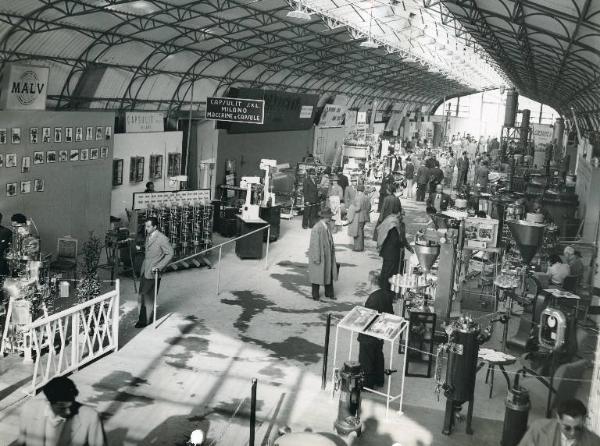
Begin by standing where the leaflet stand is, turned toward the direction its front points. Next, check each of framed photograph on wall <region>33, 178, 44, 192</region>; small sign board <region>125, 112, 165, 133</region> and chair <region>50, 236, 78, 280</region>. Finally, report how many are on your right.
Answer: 3

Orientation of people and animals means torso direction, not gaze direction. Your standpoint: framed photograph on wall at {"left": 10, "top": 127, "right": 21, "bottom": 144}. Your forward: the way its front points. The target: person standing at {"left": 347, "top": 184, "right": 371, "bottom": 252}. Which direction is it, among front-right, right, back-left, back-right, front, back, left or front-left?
front-left

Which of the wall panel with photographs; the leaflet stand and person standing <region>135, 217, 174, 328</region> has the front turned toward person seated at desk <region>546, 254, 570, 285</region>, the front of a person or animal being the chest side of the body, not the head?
the wall panel with photographs

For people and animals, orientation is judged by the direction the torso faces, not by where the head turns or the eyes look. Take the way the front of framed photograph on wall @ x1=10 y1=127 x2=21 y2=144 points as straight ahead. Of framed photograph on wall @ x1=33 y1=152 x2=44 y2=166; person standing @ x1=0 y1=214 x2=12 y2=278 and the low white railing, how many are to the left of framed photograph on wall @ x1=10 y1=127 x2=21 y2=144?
1

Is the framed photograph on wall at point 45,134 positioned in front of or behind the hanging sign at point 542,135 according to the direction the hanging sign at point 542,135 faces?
in front

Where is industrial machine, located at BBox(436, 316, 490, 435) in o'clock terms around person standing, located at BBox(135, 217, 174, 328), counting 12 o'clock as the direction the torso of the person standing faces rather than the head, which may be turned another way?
The industrial machine is roughly at 9 o'clock from the person standing.

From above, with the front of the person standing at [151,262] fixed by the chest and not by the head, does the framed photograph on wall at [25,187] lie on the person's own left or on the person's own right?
on the person's own right

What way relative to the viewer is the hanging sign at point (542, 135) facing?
toward the camera

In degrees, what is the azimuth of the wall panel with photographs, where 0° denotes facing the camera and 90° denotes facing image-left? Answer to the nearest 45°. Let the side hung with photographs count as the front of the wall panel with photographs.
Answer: approximately 315°

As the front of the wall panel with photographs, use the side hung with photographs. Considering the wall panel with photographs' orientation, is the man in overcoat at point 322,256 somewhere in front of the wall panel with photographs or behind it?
in front

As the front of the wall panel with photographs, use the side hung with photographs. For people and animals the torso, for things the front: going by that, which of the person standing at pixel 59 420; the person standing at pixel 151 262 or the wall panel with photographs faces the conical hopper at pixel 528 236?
the wall panel with photographs

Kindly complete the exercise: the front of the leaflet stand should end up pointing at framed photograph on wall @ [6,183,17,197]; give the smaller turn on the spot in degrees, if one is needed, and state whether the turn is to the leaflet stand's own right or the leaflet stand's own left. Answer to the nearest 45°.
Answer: approximately 90° to the leaflet stand's own right

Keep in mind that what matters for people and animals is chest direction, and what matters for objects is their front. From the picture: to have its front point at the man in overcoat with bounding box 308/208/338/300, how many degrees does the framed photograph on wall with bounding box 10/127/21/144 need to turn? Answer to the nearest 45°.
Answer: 0° — it already faces them
